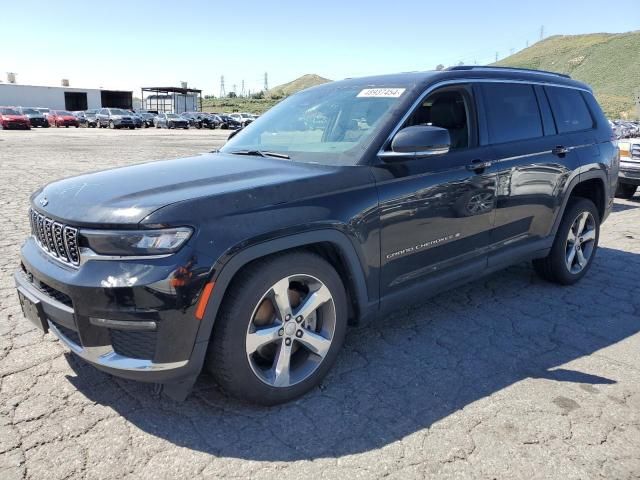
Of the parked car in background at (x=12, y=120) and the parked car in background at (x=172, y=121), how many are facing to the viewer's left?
0

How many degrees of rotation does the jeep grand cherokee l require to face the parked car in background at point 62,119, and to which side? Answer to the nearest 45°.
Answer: approximately 90° to its right

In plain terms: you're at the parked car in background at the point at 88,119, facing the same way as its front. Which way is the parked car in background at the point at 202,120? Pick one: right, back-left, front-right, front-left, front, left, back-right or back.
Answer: front-left

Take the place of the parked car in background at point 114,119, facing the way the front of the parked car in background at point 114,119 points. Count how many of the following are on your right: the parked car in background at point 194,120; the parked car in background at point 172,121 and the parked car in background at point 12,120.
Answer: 1

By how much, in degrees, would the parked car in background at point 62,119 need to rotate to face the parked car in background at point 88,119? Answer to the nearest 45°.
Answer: approximately 90° to its left

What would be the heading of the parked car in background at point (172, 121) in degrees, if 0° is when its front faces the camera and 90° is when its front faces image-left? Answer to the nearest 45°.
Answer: approximately 315°

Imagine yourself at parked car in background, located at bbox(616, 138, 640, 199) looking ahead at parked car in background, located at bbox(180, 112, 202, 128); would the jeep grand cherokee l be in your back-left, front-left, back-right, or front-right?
back-left

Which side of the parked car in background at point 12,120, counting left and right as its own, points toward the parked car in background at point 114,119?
left

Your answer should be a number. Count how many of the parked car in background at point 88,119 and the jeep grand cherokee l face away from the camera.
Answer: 0

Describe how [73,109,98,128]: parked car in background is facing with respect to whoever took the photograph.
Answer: facing the viewer and to the right of the viewer

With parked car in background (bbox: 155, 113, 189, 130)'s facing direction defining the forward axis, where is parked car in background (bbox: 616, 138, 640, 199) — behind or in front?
in front

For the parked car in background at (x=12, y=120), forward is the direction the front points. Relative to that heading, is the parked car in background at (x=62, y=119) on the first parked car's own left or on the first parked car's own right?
on the first parked car's own left
